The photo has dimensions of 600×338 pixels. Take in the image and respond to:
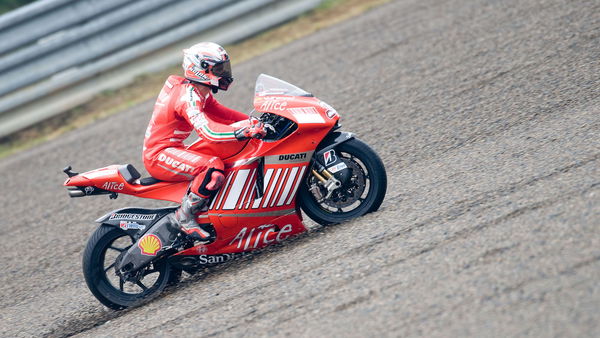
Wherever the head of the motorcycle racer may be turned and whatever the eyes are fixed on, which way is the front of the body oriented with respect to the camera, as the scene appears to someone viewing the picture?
to the viewer's right

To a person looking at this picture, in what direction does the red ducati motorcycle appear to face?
facing to the right of the viewer
